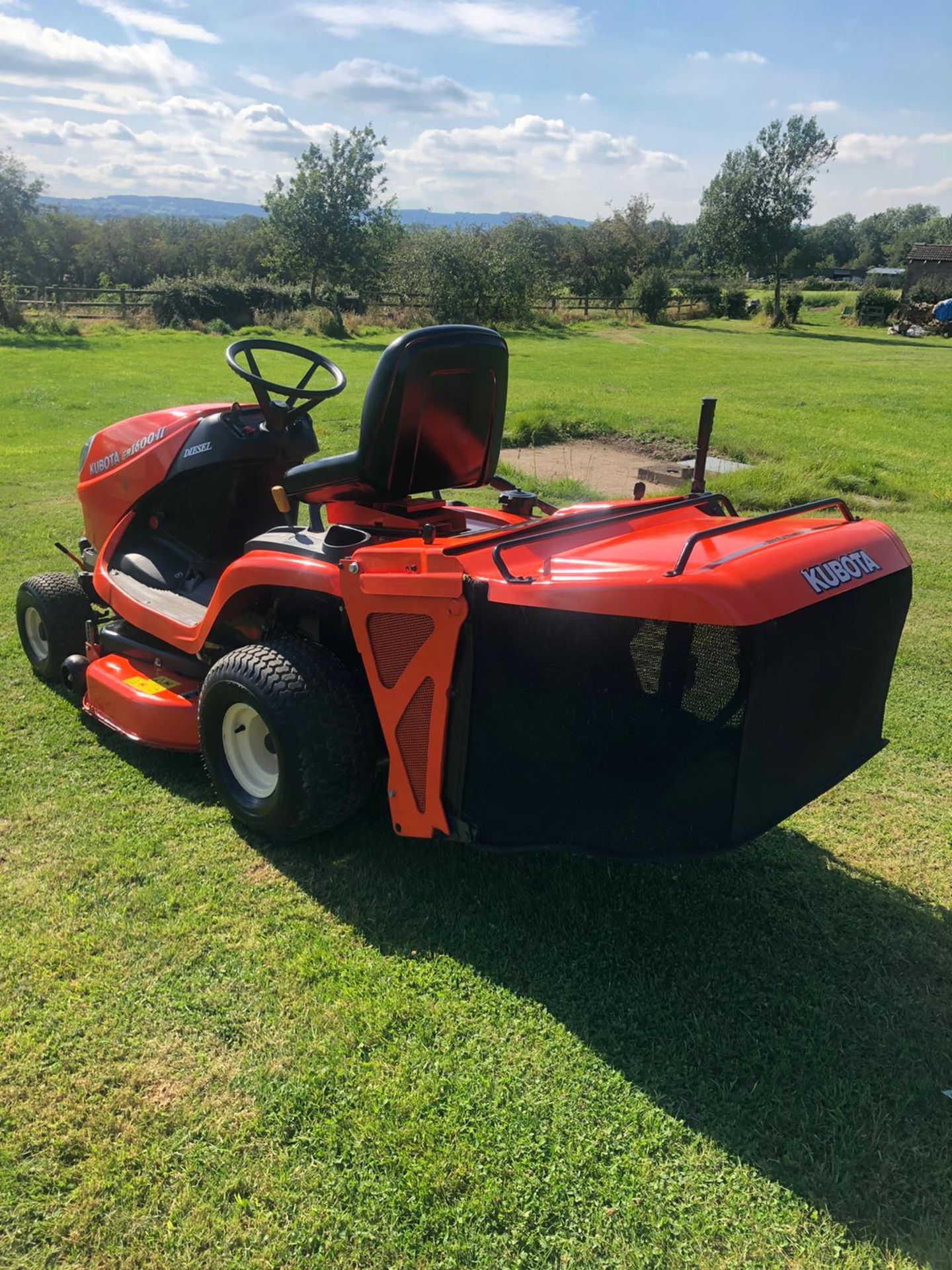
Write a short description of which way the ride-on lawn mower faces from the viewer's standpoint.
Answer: facing away from the viewer and to the left of the viewer

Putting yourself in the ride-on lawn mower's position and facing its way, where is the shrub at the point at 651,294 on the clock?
The shrub is roughly at 2 o'clock from the ride-on lawn mower.

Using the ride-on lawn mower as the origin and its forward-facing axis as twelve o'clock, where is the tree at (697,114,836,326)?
The tree is roughly at 2 o'clock from the ride-on lawn mower.

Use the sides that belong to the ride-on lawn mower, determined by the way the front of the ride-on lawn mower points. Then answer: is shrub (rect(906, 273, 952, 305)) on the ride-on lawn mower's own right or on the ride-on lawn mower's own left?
on the ride-on lawn mower's own right

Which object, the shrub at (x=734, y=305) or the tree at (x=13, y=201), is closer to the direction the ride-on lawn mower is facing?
the tree

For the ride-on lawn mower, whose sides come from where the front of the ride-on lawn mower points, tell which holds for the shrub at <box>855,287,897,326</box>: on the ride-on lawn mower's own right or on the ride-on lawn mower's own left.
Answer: on the ride-on lawn mower's own right

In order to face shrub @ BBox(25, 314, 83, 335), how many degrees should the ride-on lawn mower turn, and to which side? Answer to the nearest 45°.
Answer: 0° — it already faces it

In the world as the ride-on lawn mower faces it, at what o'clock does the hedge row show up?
The hedge row is roughly at 1 o'clock from the ride-on lawn mower.

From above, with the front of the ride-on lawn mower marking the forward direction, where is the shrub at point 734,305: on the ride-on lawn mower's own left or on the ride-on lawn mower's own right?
on the ride-on lawn mower's own right
